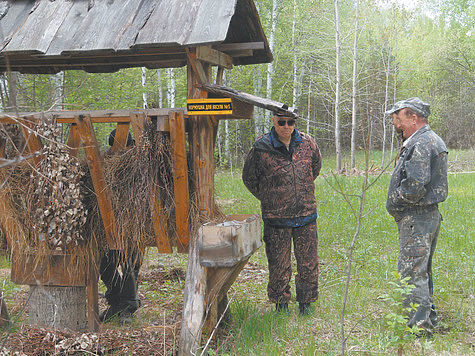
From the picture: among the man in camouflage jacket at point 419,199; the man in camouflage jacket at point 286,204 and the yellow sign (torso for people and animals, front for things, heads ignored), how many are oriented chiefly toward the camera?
2

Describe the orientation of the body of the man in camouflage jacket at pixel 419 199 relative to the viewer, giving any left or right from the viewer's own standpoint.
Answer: facing to the left of the viewer

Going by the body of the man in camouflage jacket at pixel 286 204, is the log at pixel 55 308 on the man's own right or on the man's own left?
on the man's own right

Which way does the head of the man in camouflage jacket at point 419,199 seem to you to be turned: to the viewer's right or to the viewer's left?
to the viewer's left

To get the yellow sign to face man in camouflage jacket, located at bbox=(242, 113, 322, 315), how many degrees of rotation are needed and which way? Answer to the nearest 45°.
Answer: approximately 135° to its left

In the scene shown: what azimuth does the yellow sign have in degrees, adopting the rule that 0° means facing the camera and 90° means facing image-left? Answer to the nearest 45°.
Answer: approximately 0°

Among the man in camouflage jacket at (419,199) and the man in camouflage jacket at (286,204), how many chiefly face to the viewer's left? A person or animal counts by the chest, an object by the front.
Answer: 1

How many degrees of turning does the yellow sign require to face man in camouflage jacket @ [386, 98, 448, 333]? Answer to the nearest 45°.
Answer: approximately 90° to its left

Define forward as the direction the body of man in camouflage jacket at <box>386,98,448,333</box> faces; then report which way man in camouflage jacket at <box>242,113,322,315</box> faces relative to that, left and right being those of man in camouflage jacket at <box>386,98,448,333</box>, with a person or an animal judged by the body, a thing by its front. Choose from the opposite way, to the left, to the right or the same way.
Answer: to the left

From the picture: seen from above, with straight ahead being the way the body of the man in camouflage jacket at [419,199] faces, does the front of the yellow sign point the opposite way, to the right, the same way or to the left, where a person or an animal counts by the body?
to the left
